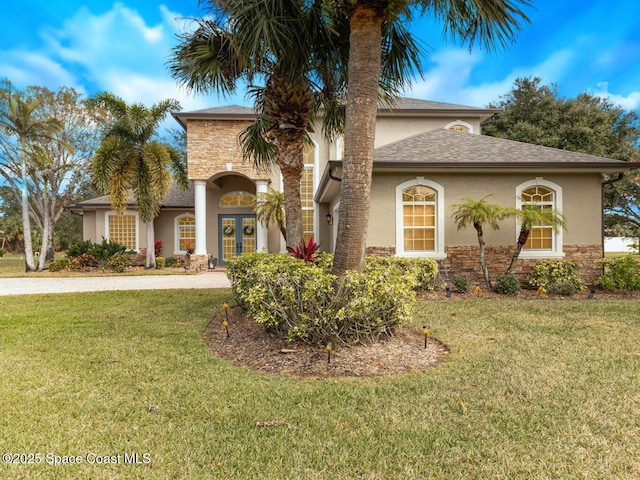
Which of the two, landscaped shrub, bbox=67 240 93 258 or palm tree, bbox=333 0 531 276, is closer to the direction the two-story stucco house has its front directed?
the palm tree

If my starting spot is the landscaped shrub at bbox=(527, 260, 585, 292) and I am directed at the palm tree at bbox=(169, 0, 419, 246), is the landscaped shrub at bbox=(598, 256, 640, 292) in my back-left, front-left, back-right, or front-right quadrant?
back-left

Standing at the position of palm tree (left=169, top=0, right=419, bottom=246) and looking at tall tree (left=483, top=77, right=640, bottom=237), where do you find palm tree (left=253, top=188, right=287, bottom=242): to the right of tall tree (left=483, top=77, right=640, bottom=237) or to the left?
left

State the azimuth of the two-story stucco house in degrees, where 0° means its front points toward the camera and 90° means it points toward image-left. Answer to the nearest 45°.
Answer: approximately 0°

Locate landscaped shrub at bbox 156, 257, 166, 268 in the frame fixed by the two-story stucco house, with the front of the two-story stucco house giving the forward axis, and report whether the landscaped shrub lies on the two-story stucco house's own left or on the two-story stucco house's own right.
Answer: on the two-story stucco house's own right

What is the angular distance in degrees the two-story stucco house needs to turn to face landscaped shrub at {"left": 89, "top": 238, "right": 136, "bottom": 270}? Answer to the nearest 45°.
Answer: approximately 90° to its right

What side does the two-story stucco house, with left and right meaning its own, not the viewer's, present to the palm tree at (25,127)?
right

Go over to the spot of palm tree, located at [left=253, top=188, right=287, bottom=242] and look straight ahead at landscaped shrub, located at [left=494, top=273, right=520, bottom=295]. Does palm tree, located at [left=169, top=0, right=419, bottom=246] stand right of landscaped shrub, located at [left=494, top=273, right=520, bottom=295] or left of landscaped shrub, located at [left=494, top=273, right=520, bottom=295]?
right

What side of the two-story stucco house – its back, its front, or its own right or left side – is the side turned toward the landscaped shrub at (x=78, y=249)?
right

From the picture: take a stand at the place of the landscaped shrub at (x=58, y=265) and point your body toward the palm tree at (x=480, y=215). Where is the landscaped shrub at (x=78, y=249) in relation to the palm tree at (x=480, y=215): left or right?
left
